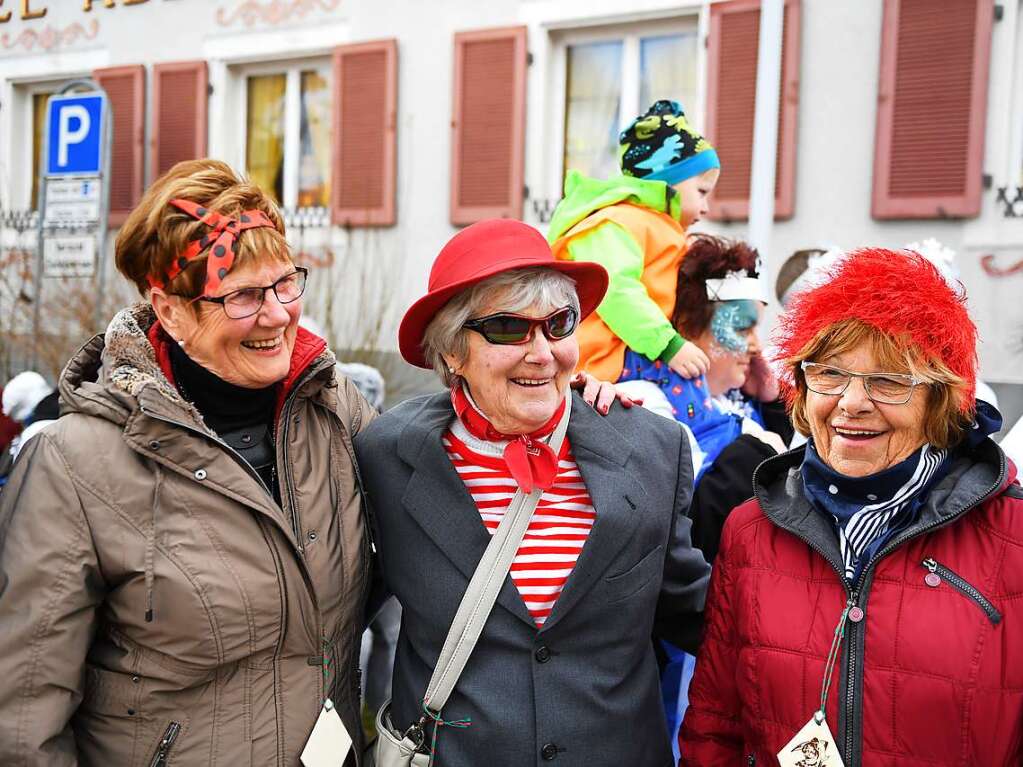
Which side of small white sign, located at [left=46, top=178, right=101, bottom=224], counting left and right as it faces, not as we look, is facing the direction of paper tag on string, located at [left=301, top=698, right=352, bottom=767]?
front

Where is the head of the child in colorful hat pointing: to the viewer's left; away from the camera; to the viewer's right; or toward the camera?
to the viewer's right

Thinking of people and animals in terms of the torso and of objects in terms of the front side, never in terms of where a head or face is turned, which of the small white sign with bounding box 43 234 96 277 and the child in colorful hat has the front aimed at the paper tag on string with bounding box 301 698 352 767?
the small white sign

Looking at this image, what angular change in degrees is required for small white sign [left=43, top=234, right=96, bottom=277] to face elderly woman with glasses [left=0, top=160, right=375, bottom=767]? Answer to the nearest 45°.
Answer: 0° — it already faces them

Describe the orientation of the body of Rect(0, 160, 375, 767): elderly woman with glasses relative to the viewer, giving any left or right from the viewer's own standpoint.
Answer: facing the viewer and to the right of the viewer

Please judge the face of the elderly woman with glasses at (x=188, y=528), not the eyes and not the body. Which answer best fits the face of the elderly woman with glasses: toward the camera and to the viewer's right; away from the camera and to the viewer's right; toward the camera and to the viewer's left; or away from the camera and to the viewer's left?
toward the camera and to the viewer's right

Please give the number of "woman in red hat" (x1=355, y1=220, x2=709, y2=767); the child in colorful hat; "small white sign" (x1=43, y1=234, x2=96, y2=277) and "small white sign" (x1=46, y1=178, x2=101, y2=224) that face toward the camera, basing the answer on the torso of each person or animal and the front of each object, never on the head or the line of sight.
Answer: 3

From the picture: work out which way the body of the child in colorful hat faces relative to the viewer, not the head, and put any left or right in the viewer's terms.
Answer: facing to the right of the viewer

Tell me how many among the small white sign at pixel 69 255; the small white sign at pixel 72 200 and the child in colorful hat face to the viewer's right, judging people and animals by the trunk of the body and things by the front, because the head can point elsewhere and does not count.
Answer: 1

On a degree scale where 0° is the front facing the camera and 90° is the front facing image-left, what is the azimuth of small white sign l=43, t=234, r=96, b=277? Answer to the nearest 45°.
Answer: approximately 0°
